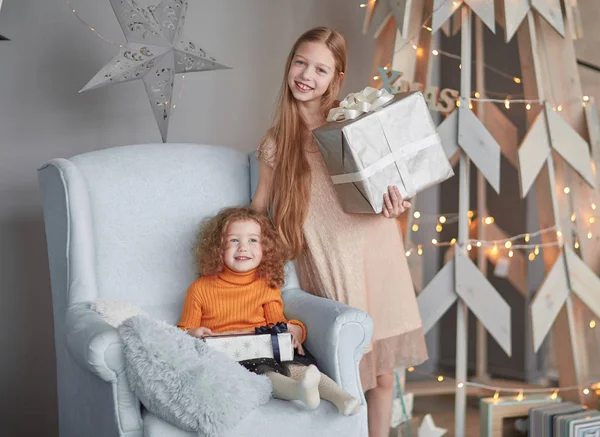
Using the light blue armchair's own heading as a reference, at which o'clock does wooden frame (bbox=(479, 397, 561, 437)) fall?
The wooden frame is roughly at 10 o'clock from the light blue armchair.

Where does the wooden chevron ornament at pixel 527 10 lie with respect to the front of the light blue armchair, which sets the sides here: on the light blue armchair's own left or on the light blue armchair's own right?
on the light blue armchair's own left

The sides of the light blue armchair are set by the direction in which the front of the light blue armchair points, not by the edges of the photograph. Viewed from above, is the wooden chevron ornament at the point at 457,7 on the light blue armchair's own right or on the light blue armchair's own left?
on the light blue armchair's own left

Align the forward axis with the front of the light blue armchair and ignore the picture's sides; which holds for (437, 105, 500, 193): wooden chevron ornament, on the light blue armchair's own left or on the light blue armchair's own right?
on the light blue armchair's own left

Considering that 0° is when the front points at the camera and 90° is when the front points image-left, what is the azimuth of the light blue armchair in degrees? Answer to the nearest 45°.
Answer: approximately 315°

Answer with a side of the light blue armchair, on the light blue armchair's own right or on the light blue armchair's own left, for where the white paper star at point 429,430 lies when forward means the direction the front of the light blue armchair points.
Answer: on the light blue armchair's own left
